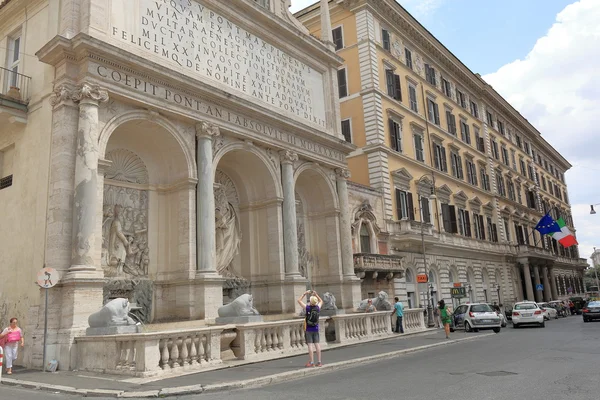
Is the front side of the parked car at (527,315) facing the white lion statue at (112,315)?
no

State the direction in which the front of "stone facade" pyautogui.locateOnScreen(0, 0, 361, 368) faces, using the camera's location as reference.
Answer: facing the viewer and to the right of the viewer

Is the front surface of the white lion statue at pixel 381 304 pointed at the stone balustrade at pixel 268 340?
no

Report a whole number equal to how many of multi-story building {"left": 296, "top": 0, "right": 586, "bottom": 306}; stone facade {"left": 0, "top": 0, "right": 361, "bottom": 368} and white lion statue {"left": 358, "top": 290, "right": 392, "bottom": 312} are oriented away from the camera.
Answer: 0

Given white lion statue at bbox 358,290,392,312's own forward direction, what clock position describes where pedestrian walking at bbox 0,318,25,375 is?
The pedestrian walking is roughly at 3 o'clock from the white lion statue.

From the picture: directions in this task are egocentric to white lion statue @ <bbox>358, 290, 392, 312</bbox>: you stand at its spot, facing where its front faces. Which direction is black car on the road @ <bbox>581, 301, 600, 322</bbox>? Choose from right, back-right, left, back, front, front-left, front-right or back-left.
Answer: left

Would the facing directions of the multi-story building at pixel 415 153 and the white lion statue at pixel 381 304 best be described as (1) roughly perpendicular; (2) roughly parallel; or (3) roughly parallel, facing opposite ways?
roughly parallel

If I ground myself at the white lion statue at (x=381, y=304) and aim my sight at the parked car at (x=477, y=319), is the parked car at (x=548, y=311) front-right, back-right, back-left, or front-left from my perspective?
front-left

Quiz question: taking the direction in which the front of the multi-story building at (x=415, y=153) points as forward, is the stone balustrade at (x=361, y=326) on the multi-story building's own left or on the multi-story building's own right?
on the multi-story building's own right
